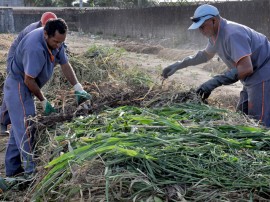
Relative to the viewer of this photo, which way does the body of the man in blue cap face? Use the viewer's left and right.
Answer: facing to the left of the viewer

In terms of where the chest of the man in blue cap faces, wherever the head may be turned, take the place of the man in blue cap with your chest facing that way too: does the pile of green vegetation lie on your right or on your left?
on your left
